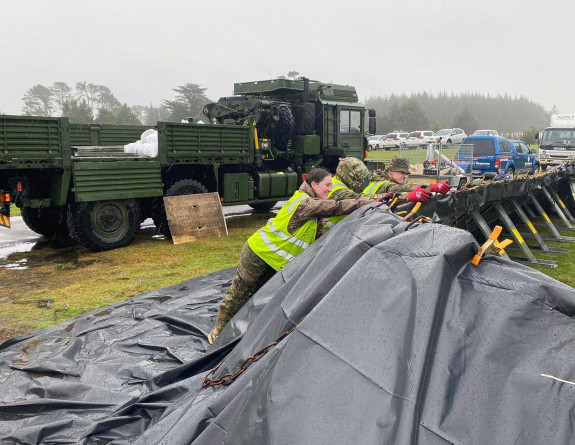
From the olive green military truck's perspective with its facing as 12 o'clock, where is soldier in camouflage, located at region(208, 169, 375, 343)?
The soldier in camouflage is roughly at 4 o'clock from the olive green military truck.

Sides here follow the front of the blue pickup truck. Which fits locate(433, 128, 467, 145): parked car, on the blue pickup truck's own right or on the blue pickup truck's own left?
on the blue pickup truck's own left

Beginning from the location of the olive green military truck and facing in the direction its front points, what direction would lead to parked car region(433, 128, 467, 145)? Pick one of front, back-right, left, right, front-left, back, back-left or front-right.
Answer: front

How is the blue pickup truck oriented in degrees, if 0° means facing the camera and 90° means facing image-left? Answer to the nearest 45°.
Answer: approximately 225°

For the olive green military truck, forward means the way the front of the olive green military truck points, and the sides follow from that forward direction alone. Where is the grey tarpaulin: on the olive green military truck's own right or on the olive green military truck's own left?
on the olive green military truck's own right

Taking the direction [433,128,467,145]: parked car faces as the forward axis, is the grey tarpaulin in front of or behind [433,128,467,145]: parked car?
in front

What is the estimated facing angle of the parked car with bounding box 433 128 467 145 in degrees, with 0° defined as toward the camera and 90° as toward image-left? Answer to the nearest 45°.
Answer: approximately 45°

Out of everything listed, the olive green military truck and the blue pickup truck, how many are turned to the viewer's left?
0

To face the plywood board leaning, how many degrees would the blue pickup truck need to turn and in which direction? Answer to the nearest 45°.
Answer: approximately 180°

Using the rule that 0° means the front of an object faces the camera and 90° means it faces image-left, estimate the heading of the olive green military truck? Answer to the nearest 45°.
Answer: approximately 225°

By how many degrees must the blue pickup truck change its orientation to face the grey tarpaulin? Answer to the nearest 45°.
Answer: approximately 135° to its right

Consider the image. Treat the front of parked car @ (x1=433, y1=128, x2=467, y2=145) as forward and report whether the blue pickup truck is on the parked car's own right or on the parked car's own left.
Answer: on the parked car's own left

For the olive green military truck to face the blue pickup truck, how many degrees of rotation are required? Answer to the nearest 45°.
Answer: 0° — it already faces it
